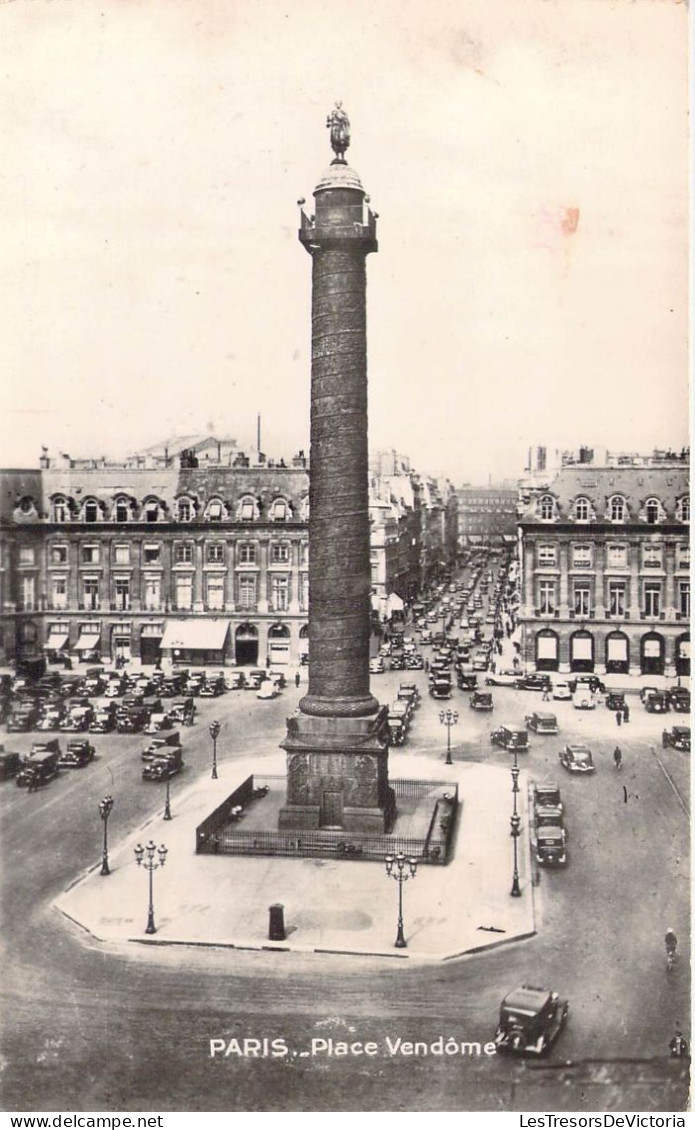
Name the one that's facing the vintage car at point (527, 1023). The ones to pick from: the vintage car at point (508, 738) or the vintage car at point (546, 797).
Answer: the vintage car at point (546, 797)

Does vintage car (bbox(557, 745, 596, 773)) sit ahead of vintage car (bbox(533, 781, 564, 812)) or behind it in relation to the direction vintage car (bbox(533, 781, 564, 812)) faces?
behind

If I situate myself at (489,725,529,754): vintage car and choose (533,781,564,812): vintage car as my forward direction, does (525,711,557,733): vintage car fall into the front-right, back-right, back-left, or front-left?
back-left

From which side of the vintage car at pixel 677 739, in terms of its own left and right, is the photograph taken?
left

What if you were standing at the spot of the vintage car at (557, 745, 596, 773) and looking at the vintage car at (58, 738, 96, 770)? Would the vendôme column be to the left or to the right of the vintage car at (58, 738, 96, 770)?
left

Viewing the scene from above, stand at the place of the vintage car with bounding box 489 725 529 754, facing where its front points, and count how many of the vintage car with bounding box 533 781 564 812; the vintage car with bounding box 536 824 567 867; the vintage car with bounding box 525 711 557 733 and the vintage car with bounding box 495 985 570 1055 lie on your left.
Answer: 3

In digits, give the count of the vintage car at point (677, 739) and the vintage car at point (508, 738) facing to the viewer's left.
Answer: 2

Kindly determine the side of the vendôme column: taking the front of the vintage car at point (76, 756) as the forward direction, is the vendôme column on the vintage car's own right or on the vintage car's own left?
on the vintage car's own left

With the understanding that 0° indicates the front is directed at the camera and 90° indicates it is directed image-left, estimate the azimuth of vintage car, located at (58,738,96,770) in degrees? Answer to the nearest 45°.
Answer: approximately 45°

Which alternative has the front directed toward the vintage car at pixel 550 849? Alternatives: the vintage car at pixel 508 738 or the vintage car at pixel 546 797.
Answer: the vintage car at pixel 546 797

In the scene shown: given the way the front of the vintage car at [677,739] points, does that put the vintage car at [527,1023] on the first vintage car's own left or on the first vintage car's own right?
on the first vintage car's own left

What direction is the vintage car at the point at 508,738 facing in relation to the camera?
to the viewer's left

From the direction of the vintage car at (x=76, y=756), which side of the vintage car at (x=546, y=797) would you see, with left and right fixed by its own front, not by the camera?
left

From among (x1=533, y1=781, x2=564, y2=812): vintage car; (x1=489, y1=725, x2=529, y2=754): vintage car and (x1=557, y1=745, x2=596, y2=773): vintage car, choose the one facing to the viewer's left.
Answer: (x1=489, y1=725, x2=529, y2=754): vintage car
